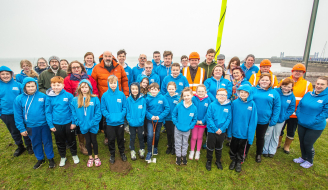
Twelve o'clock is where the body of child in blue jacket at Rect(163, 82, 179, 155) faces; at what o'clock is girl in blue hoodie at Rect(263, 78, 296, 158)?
The girl in blue hoodie is roughly at 9 o'clock from the child in blue jacket.

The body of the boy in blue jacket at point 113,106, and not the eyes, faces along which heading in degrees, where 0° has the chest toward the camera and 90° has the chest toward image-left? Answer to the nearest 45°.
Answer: approximately 0°

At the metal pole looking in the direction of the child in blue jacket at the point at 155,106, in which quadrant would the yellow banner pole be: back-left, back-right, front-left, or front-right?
front-right

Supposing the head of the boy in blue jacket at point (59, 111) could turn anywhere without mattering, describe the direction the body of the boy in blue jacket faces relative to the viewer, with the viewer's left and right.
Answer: facing the viewer

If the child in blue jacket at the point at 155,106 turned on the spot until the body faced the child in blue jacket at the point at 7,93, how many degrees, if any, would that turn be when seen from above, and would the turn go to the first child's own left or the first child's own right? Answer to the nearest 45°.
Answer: approximately 90° to the first child's own right

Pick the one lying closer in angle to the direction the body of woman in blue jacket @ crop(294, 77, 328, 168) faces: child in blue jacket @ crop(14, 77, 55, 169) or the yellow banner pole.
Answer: the child in blue jacket

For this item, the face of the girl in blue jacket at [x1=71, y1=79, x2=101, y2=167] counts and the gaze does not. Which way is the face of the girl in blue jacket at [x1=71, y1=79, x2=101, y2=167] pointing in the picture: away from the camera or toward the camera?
toward the camera

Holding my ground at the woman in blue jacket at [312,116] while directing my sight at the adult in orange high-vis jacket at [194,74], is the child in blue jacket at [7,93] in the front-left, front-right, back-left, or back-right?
front-left

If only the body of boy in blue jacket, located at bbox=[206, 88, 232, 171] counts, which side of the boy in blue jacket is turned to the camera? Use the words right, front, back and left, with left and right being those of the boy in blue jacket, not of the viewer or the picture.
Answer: front

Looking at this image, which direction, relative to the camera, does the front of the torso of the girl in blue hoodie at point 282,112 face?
toward the camera

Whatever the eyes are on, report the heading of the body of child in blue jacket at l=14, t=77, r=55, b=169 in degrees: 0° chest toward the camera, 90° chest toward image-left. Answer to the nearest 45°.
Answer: approximately 0°
